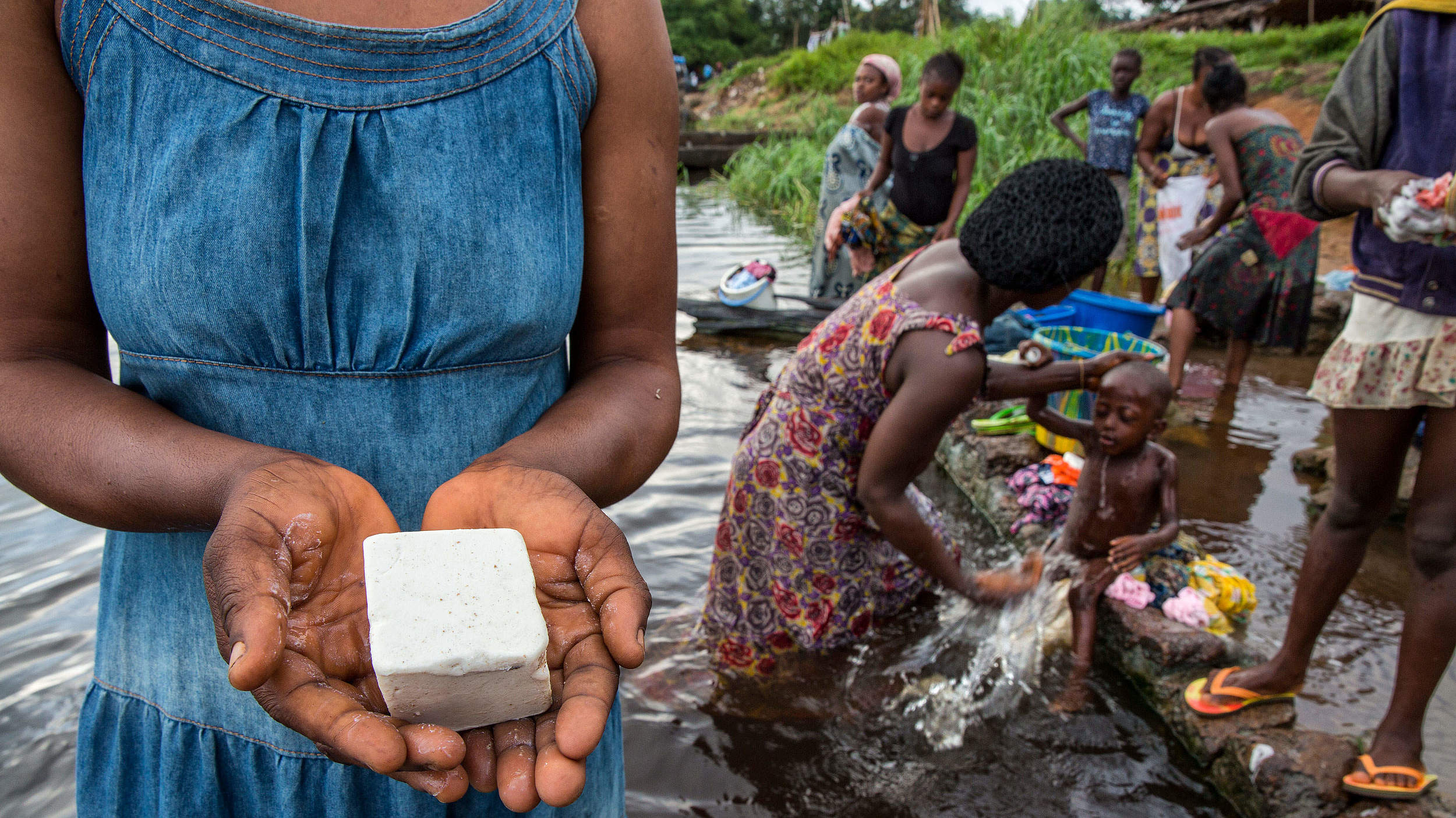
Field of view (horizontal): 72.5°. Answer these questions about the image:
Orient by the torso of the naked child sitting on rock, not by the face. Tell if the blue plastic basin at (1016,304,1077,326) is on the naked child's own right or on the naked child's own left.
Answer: on the naked child's own right

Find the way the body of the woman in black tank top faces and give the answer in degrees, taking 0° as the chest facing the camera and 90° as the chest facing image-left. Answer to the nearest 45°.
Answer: approximately 45°

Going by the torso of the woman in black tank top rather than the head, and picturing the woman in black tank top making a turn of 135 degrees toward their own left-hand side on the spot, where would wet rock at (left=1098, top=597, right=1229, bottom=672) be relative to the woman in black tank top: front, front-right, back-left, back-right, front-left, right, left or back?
right

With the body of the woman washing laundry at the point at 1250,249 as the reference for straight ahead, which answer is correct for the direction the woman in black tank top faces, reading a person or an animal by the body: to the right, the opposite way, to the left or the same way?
to the left

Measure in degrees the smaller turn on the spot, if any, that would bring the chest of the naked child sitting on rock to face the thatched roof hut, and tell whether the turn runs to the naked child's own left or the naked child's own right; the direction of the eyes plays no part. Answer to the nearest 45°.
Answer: approximately 135° to the naked child's own right

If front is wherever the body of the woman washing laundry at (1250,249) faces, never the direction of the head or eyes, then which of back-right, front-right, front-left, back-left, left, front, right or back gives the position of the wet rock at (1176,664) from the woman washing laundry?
back-left

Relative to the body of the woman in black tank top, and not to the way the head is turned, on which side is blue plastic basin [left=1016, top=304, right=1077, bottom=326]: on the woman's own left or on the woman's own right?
on the woman's own left

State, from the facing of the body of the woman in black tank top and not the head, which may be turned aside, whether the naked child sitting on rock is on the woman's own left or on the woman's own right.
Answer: on the woman's own left

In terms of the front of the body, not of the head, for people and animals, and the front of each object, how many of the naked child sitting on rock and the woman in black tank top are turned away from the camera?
0

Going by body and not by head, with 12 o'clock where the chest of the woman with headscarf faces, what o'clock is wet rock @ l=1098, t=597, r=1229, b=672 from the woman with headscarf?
The wet rock is roughly at 10 o'clock from the woman with headscarf.

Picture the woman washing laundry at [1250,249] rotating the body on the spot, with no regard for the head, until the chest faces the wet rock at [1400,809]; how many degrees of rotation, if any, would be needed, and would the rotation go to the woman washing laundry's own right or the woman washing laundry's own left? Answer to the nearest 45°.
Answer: approximately 135° to the woman washing laundry's own left

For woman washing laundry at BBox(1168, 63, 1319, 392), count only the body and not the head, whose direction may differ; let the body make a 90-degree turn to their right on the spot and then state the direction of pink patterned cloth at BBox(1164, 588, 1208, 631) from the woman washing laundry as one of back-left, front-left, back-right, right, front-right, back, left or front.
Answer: back-right

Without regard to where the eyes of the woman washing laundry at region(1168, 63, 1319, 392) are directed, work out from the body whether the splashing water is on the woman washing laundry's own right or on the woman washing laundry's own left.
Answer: on the woman washing laundry's own left

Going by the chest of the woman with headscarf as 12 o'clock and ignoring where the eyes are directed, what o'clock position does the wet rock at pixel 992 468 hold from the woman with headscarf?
The wet rock is roughly at 10 o'clock from the woman with headscarf.

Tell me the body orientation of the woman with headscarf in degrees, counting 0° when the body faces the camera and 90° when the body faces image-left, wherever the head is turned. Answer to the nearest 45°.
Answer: approximately 45°
